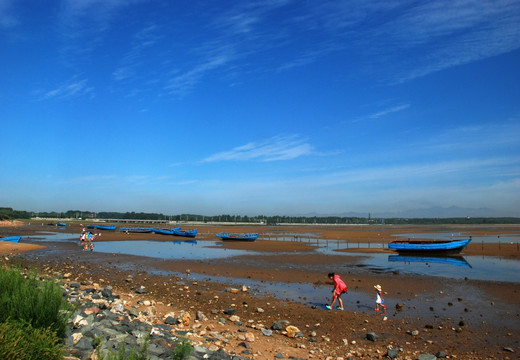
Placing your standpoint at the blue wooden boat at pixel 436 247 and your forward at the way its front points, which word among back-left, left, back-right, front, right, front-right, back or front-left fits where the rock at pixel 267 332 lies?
right

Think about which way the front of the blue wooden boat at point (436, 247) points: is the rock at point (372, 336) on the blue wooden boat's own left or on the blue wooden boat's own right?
on the blue wooden boat's own right

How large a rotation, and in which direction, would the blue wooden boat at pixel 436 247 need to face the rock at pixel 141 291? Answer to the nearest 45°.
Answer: approximately 90° to its right

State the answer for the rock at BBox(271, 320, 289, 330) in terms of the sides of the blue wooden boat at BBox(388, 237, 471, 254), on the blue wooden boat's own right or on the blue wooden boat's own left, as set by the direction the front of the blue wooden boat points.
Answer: on the blue wooden boat's own right

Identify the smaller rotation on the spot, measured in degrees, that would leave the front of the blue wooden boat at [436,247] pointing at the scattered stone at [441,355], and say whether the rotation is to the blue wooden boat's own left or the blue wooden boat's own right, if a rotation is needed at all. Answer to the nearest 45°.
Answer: approximately 90° to the blue wooden boat's own right

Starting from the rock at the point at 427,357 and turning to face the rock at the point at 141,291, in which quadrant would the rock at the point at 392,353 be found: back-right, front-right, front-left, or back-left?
front-left

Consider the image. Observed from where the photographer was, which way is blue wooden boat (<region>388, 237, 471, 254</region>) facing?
facing to the right of the viewer

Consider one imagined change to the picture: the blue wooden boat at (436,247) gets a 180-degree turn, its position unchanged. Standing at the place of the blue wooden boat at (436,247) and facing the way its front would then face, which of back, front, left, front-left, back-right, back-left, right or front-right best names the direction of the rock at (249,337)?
left

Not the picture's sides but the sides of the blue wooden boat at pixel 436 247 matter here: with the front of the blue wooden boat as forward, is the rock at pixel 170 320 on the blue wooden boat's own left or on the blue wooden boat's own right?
on the blue wooden boat's own right
